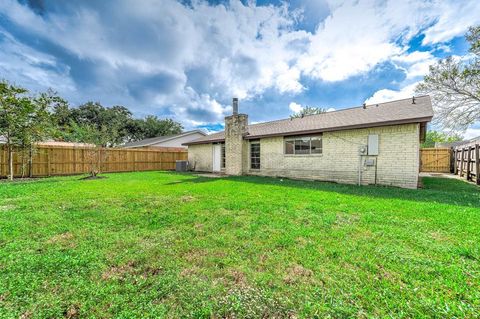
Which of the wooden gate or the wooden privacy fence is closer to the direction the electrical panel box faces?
the wooden privacy fence

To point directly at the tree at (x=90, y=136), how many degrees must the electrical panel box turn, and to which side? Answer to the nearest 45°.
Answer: approximately 90° to its right

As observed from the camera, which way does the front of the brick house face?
facing away from the viewer and to the right of the viewer

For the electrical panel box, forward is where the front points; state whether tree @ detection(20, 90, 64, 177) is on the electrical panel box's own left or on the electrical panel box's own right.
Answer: on the electrical panel box's own right

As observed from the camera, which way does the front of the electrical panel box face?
facing the viewer

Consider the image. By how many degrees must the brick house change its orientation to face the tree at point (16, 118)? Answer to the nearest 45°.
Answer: approximately 135° to its left
